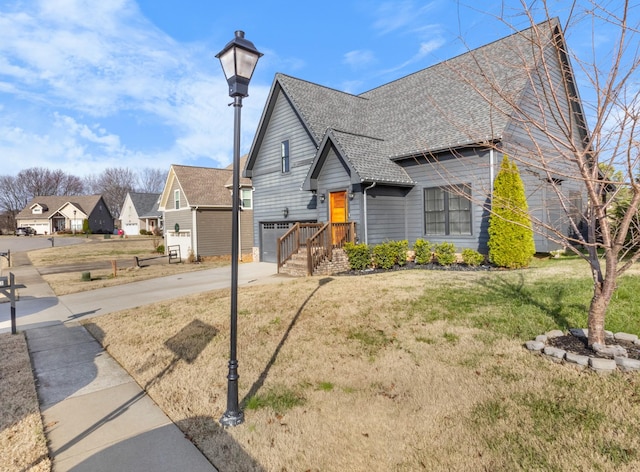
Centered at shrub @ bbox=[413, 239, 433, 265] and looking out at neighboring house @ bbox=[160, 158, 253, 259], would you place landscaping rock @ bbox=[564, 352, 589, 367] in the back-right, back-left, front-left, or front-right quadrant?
back-left

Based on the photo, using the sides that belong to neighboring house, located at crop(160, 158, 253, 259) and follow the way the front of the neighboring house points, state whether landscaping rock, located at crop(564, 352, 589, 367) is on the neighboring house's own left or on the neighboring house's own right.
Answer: on the neighboring house's own left

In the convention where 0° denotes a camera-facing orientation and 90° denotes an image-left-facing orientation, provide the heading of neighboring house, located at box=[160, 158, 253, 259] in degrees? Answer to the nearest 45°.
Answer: approximately 45°

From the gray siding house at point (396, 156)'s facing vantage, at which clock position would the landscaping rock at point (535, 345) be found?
The landscaping rock is roughly at 10 o'clock from the gray siding house.

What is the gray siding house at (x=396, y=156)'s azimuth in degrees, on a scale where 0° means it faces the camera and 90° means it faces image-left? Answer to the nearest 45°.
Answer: approximately 45°

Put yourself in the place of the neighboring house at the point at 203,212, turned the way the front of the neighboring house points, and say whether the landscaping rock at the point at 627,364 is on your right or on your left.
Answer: on your left

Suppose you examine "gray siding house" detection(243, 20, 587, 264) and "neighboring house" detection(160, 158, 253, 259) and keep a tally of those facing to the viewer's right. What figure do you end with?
0

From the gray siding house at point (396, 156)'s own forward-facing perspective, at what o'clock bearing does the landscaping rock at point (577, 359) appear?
The landscaping rock is roughly at 10 o'clock from the gray siding house.

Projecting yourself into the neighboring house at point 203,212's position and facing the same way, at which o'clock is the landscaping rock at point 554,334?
The landscaping rock is roughly at 10 o'clock from the neighboring house.

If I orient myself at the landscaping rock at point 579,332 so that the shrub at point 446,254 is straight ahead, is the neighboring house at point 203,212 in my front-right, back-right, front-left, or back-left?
front-left

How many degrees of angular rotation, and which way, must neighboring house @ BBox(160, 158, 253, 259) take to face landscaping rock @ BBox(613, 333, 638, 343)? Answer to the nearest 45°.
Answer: approximately 45° to its left

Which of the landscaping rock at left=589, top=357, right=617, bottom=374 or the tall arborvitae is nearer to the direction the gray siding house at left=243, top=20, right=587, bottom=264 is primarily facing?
the landscaping rock
